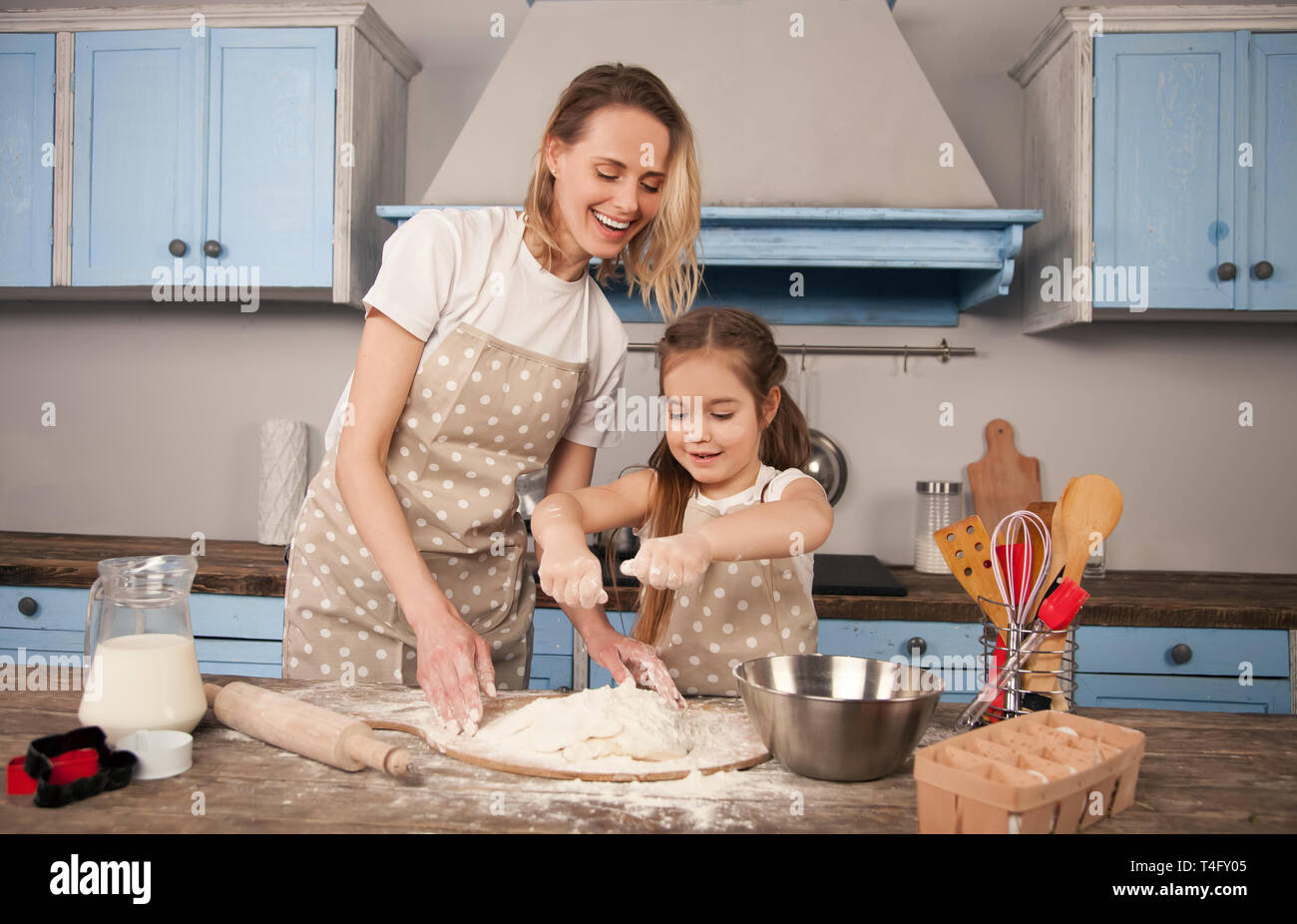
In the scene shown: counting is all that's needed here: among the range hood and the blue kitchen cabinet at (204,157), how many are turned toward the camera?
2

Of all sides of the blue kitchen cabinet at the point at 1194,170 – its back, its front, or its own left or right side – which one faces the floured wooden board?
front

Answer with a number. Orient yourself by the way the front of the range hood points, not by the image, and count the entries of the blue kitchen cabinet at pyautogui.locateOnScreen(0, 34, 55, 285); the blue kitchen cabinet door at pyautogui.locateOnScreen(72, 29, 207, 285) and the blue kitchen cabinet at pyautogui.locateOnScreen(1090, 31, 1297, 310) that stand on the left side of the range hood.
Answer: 1

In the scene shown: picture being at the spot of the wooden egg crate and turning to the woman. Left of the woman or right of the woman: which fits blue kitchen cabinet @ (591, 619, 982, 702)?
right

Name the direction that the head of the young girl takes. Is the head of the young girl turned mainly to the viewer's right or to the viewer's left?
to the viewer's left

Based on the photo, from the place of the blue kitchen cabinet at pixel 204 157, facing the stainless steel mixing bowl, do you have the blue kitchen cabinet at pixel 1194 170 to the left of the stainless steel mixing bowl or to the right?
left

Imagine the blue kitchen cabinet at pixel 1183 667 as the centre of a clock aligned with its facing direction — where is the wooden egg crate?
The wooden egg crate is roughly at 12 o'clock from the blue kitchen cabinet.

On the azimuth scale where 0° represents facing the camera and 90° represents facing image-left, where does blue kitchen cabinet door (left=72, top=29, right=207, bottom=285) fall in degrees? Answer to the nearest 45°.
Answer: approximately 0°

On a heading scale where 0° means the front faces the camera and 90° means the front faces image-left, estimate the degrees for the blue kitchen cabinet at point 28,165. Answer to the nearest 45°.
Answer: approximately 0°
